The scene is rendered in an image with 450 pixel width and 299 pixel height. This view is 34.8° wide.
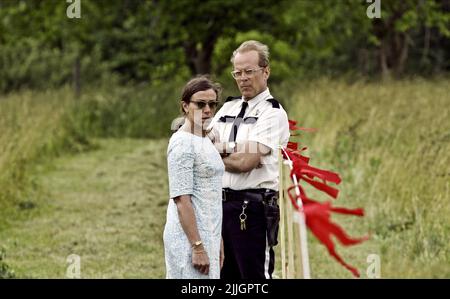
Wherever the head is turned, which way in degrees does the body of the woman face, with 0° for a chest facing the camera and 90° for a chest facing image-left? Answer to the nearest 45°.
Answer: approximately 315°

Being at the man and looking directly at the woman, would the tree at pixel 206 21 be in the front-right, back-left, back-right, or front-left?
back-right

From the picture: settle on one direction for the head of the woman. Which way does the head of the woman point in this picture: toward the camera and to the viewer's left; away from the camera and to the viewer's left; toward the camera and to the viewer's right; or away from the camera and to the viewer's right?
toward the camera and to the viewer's right

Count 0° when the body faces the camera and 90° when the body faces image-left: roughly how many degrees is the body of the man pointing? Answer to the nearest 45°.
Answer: approximately 45°

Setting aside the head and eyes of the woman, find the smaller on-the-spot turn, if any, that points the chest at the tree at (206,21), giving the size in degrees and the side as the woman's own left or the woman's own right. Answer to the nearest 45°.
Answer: approximately 135° to the woman's own left

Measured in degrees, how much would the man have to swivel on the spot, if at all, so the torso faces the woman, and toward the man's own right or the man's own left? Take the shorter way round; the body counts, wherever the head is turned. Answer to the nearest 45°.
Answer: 0° — they already face them

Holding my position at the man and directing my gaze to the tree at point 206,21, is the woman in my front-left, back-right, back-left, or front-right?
back-left

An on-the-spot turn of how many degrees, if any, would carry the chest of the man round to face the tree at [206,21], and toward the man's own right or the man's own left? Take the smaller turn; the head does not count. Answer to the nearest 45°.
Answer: approximately 135° to the man's own right

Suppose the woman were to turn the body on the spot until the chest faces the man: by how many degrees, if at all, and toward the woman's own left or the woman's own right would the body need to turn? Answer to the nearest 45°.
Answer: approximately 90° to the woman's own left
